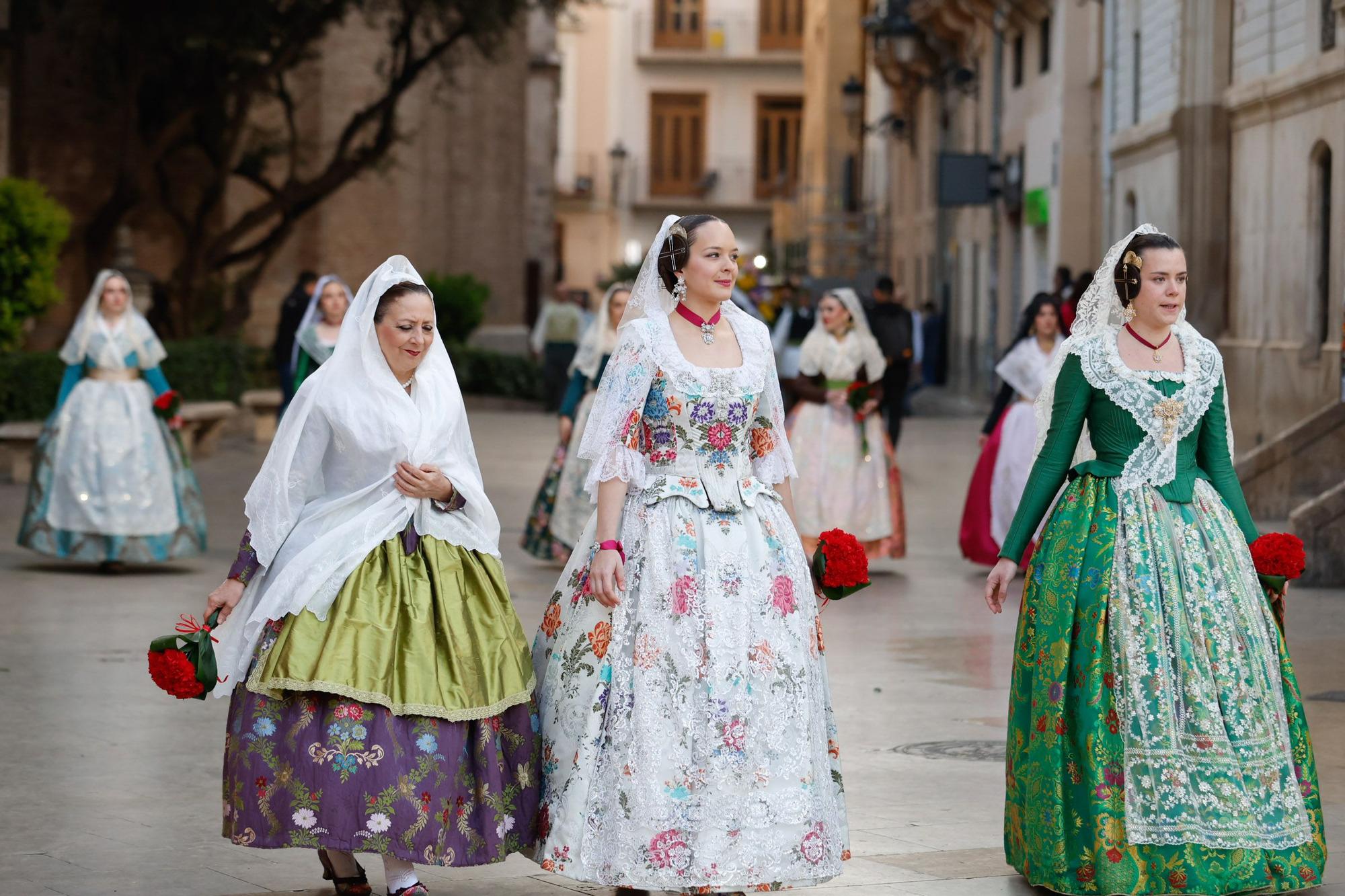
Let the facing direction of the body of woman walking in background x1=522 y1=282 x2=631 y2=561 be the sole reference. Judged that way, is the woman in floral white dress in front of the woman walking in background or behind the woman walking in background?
in front

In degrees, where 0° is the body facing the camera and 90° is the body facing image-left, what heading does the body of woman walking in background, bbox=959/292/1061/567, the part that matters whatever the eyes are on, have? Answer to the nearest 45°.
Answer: approximately 315°

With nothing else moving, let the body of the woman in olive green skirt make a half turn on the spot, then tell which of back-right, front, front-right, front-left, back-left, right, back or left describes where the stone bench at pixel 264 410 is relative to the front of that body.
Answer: front-right

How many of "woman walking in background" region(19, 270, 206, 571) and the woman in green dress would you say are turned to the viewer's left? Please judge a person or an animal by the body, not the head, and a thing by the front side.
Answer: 0

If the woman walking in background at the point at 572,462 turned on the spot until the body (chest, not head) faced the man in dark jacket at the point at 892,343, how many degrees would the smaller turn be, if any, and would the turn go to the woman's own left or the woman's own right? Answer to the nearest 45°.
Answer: approximately 135° to the woman's own left

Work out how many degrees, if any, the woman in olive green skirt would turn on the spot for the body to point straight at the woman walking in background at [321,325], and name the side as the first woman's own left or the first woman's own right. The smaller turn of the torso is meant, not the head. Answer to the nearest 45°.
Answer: approximately 135° to the first woman's own left

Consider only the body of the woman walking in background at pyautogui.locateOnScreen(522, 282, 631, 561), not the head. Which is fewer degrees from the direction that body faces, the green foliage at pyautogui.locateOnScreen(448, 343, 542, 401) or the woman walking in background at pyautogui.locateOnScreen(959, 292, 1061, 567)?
the woman walking in background

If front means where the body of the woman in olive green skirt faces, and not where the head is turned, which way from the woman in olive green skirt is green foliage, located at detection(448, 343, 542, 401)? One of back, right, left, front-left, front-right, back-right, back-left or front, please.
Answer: back-left

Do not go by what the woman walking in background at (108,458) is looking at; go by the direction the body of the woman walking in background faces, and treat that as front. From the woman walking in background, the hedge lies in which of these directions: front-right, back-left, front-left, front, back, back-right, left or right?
back

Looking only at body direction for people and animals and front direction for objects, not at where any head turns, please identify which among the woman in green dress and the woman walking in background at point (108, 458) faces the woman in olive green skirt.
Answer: the woman walking in background
